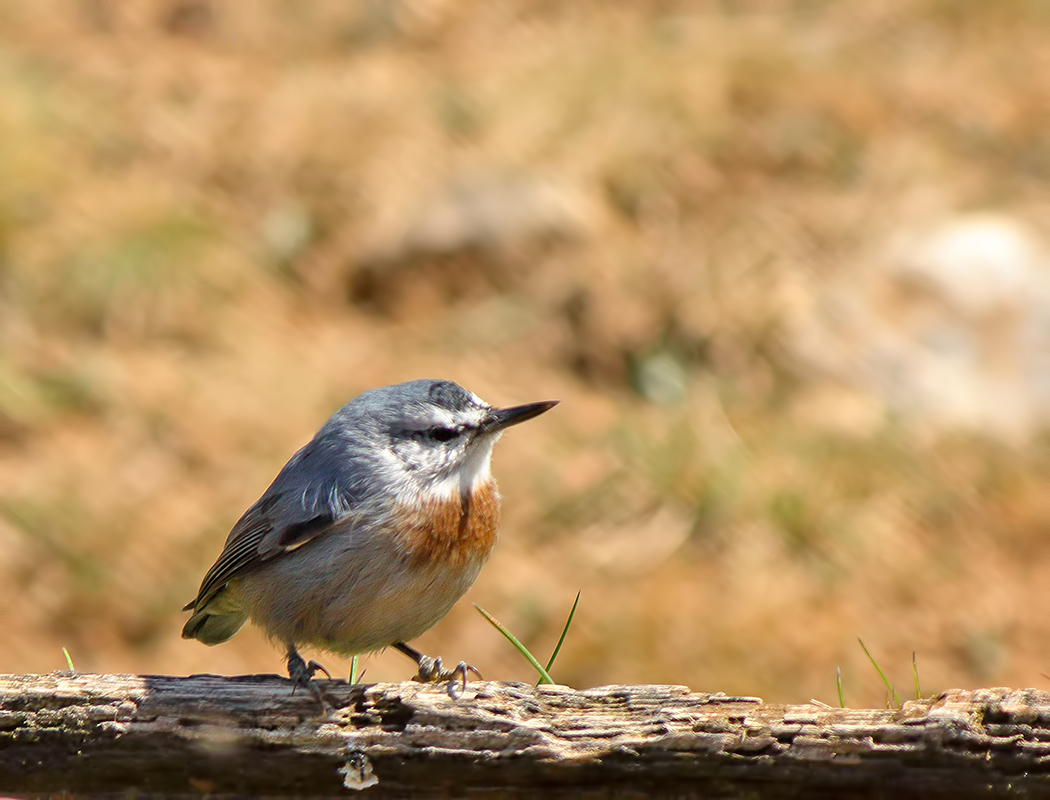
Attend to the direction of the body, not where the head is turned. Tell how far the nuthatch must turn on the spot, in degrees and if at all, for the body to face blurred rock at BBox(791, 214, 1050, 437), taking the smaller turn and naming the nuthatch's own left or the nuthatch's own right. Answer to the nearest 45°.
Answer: approximately 90° to the nuthatch's own left

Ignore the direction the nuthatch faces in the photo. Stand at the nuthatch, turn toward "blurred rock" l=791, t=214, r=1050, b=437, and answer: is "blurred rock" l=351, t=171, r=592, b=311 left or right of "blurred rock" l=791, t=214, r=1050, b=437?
left

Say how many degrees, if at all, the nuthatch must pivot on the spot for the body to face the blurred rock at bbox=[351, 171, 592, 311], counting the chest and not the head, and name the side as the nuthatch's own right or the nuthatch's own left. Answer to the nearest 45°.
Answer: approximately 135° to the nuthatch's own left

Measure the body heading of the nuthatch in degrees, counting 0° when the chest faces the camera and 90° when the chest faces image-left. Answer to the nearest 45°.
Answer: approximately 315°

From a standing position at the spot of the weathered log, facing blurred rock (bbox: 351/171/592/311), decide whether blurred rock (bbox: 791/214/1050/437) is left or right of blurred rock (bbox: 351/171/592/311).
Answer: right
